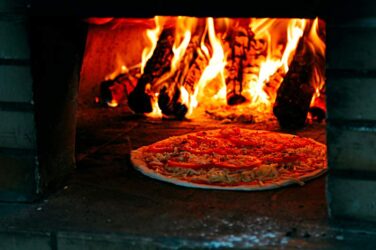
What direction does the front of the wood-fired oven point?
toward the camera

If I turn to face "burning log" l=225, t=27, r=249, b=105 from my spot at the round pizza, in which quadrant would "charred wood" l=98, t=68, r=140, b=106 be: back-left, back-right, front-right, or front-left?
front-left

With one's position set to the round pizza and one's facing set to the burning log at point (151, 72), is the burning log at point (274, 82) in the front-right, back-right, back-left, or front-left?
front-right
